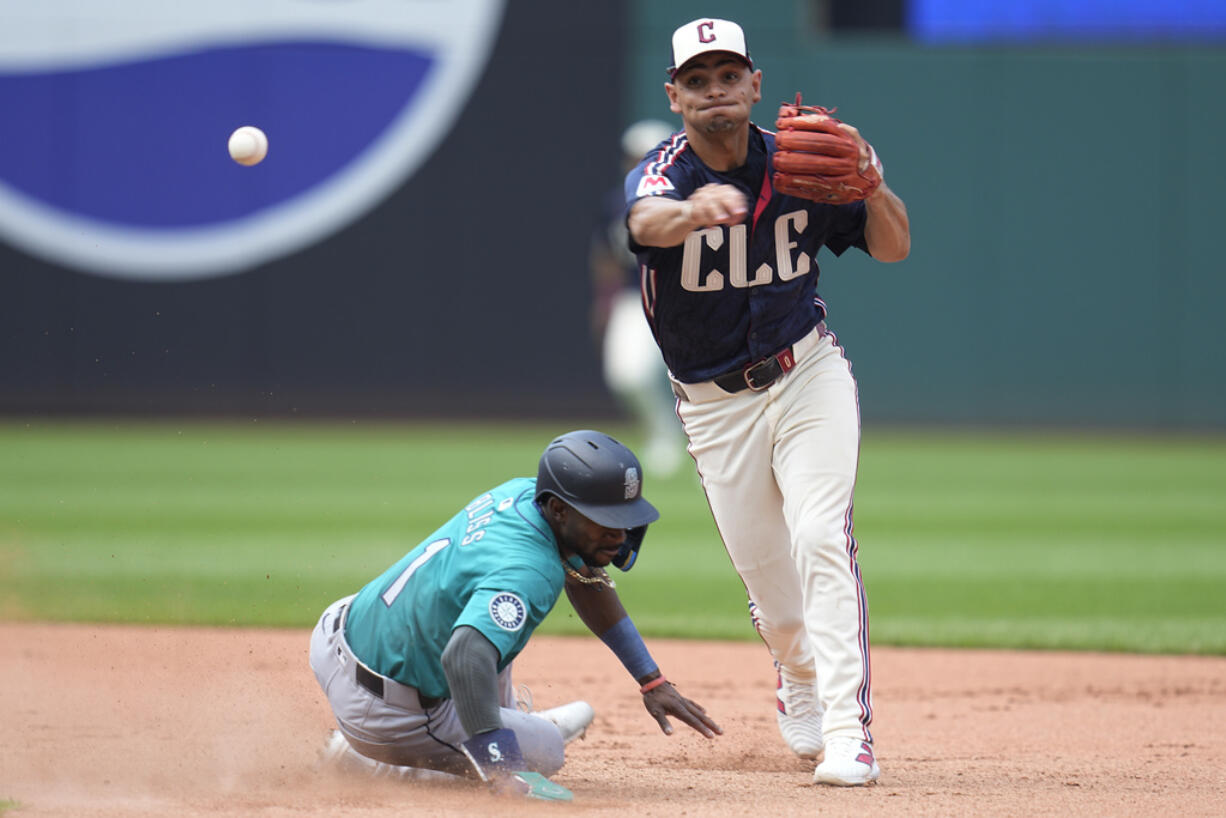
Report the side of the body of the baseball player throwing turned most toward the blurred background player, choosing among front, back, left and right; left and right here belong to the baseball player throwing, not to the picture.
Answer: back

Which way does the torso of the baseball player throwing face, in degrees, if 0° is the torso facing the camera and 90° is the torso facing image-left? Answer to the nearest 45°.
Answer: approximately 0°
